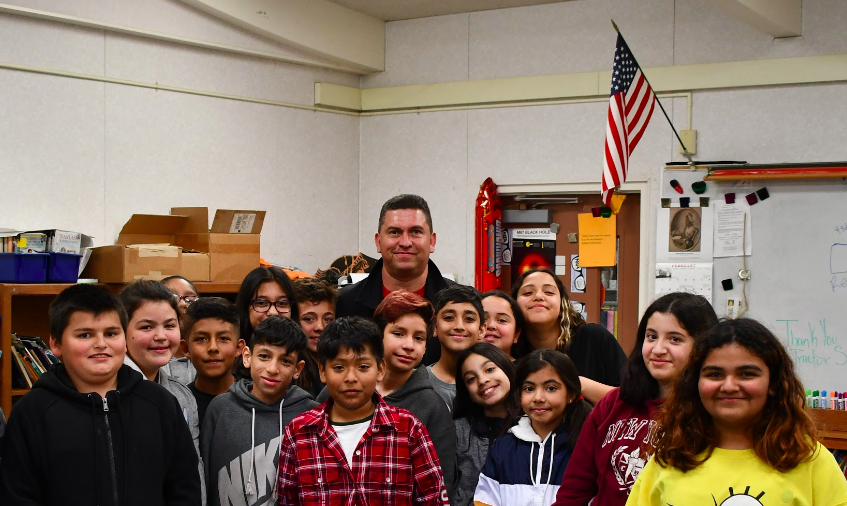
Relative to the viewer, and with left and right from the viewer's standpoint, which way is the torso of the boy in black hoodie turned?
facing the viewer

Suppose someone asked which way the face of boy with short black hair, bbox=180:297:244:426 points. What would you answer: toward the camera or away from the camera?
toward the camera

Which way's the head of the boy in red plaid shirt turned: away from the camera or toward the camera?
toward the camera

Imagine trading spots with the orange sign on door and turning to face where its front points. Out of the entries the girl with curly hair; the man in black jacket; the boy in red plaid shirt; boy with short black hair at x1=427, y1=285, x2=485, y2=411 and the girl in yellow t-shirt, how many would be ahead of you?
5

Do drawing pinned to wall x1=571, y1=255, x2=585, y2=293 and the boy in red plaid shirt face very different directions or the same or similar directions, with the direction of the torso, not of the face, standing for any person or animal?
same or similar directions

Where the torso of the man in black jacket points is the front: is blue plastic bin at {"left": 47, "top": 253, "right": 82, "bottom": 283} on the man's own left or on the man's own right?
on the man's own right

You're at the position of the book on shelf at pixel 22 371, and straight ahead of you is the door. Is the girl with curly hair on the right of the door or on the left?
right

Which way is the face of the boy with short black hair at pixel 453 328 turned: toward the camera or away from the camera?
toward the camera

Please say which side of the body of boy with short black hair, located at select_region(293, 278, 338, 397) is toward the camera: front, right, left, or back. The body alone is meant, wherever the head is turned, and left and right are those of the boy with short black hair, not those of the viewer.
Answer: front

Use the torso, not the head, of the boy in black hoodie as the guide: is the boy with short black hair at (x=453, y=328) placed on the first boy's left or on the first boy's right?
on the first boy's left

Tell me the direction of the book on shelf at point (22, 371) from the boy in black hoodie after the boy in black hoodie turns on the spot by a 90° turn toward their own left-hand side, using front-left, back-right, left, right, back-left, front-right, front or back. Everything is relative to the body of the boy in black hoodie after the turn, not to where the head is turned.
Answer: left

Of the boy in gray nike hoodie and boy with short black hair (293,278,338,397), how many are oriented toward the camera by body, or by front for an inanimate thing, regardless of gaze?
2

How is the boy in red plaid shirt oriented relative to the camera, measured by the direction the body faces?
toward the camera

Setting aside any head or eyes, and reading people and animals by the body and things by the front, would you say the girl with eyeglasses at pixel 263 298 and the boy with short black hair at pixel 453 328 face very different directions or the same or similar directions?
same or similar directions

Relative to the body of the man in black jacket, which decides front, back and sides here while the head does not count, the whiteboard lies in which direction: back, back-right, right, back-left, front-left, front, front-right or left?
back-left

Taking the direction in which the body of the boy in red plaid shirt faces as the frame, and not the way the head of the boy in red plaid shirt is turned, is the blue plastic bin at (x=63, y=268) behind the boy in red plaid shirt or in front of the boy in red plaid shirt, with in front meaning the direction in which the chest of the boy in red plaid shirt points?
behind

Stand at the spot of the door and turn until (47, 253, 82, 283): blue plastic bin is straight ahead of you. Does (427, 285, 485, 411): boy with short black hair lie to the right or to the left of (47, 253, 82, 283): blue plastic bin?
left
